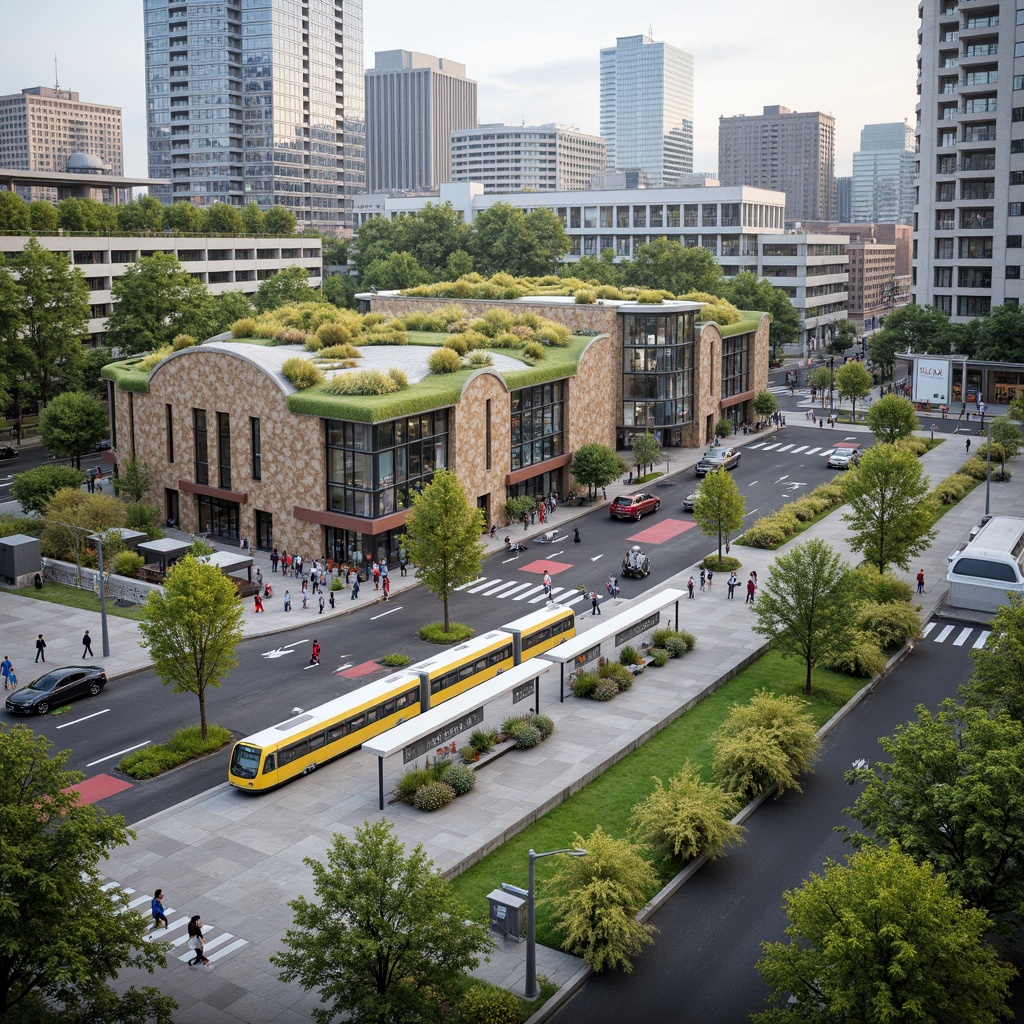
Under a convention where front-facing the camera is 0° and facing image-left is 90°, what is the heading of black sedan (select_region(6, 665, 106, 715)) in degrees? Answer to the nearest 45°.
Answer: approximately 45°

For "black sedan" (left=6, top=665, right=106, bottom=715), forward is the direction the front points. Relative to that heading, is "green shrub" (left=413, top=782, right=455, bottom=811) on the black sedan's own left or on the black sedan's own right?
on the black sedan's own left

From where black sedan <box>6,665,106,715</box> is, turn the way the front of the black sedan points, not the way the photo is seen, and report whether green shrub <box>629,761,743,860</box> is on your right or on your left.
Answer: on your left

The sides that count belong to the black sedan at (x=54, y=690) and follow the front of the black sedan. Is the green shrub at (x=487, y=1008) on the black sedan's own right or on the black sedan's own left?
on the black sedan's own left

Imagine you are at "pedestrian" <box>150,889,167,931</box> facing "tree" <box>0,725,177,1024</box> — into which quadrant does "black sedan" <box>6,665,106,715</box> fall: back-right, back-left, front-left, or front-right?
back-right
